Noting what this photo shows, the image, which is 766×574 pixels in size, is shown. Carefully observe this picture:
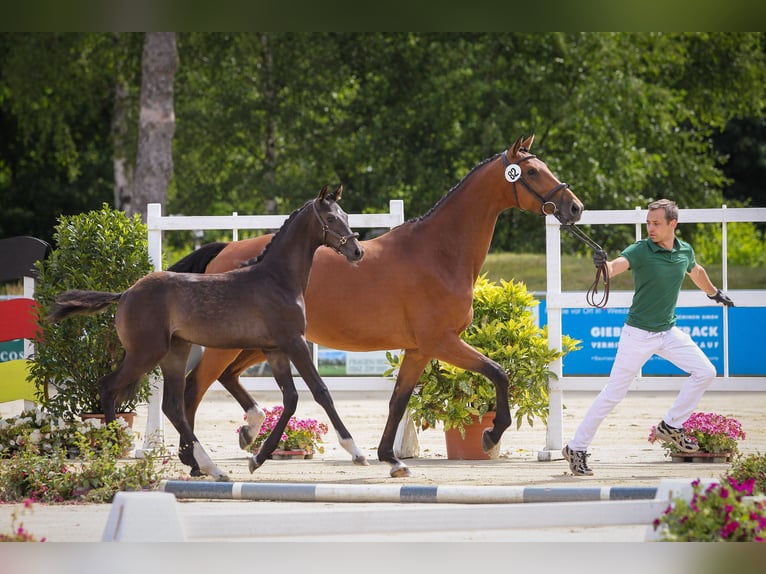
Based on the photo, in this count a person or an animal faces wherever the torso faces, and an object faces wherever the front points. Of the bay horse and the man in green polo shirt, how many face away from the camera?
0

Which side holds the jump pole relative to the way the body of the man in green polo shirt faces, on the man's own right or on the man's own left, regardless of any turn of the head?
on the man's own right

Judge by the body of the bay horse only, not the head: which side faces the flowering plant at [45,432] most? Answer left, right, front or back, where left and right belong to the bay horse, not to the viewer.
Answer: back

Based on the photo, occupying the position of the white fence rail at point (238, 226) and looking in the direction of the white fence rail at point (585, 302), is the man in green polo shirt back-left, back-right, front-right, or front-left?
front-right

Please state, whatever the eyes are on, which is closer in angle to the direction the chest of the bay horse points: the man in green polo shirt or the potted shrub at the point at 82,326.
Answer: the man in green polo shirt

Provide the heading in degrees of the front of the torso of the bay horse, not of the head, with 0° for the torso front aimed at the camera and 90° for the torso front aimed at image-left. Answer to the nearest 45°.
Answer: approximately 270°

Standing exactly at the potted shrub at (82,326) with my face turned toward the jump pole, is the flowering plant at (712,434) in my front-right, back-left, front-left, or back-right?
front-left

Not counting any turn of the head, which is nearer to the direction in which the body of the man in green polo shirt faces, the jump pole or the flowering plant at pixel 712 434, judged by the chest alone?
the jump pole

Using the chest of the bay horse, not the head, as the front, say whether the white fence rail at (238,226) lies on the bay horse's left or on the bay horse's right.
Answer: on the bay horse's left

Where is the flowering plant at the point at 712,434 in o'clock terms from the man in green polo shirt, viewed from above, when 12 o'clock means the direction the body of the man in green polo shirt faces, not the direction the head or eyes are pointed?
The flowering plant is roughly at 8 o'clock from the man in green polo shirt.

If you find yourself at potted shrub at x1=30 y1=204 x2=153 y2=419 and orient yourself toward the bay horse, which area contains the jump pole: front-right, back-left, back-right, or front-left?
front-right

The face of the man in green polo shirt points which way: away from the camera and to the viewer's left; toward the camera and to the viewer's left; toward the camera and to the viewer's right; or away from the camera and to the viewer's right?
toward the camera and to the viewer's left
